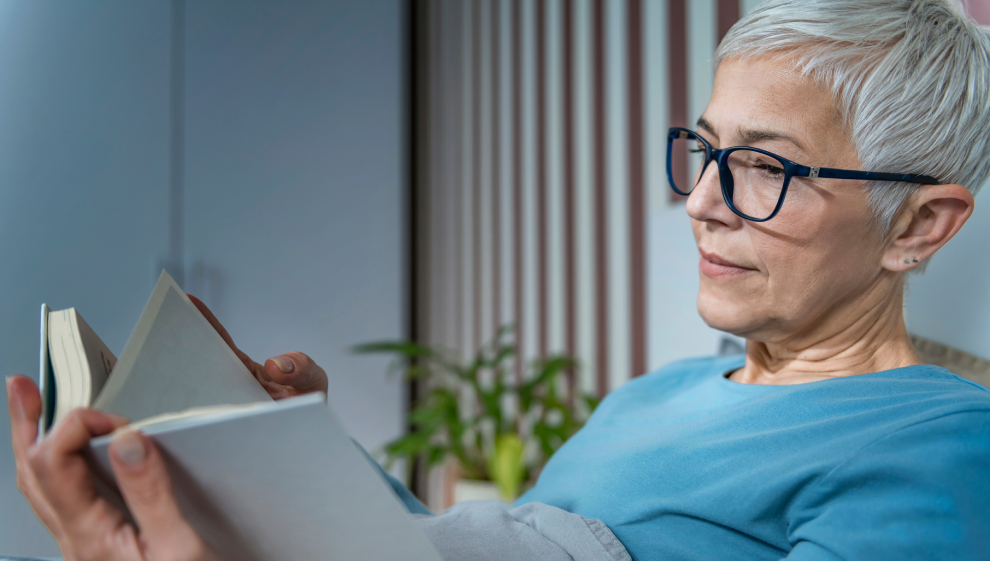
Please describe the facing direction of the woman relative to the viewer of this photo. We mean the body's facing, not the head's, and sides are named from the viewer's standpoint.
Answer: facing the viewer and to the left of the viewer

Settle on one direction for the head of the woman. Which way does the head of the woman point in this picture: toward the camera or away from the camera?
toward the camera

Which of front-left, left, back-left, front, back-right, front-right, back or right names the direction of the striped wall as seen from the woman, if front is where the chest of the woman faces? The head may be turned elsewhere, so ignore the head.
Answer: back-right

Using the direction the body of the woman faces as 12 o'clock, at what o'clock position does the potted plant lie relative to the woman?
The potted plant is roughly at 4 o'clock from the woman.
